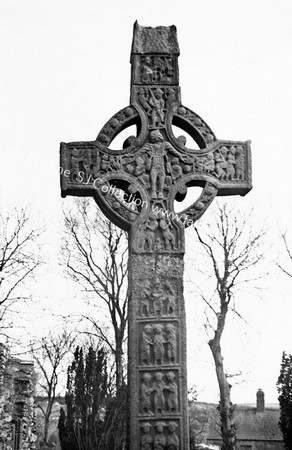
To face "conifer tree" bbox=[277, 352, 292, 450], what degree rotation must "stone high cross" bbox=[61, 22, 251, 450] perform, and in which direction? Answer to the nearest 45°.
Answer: approximately 180°

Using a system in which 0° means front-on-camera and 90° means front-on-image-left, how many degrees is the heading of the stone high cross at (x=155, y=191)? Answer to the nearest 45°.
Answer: approximately 0°

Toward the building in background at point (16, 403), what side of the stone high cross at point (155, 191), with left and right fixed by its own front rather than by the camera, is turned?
back

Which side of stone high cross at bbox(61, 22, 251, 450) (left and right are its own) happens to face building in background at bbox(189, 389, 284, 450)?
back
